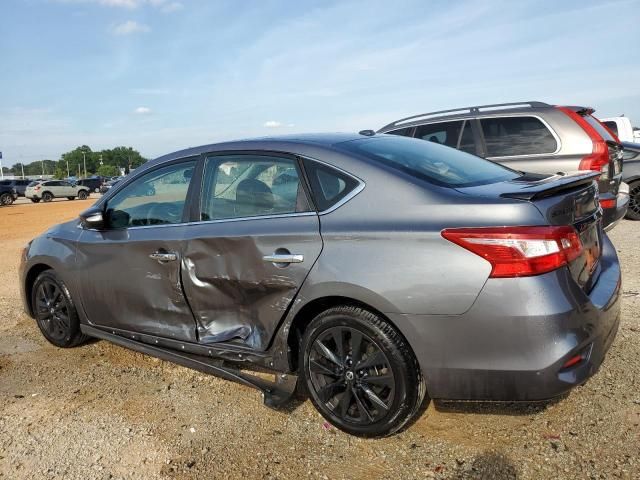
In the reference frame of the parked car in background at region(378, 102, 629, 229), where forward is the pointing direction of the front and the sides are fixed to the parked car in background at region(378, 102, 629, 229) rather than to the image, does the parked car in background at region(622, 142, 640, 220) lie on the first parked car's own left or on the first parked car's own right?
on the first parked car's own right

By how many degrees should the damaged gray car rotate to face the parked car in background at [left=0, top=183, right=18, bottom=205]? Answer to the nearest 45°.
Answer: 0° — it already faces it

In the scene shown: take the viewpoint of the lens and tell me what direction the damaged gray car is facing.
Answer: facing away from the viewer and to the left of the viewer

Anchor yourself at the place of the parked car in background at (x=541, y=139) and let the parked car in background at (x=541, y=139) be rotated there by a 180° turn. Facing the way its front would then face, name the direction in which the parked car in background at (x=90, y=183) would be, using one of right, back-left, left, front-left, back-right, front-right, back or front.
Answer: back

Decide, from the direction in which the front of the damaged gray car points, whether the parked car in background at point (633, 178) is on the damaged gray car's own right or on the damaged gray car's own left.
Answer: on the damaged gray car's own right

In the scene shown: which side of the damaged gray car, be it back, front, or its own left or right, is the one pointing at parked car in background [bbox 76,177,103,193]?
front

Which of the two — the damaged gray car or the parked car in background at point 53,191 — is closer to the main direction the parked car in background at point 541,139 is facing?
the parked car in background

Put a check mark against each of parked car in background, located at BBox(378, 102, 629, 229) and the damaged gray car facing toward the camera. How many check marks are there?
0

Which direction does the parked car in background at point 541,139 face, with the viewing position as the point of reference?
facing away from the viewer and to the left of the viewer

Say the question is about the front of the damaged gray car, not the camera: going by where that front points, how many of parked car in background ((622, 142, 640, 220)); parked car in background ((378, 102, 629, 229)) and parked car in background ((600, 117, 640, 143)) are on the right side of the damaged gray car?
3
